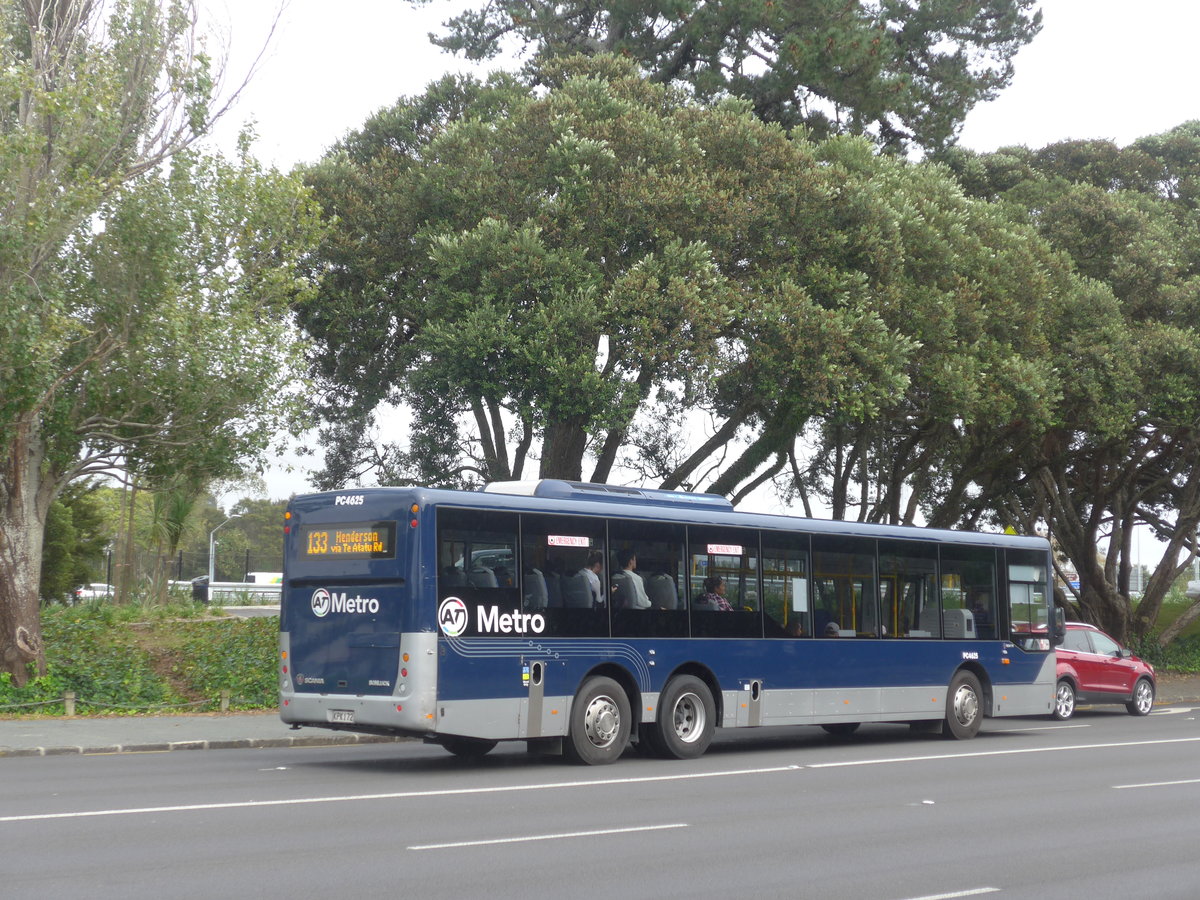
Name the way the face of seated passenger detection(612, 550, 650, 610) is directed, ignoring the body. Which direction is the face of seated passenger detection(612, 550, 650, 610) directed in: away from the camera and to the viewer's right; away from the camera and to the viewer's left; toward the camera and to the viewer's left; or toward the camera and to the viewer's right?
away from the camera and to the viewer's right

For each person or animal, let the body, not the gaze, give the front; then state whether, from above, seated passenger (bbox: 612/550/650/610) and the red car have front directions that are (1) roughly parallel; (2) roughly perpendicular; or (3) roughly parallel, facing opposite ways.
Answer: roughly parallel

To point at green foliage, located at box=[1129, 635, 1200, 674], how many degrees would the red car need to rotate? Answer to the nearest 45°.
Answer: approximately 45° to its left

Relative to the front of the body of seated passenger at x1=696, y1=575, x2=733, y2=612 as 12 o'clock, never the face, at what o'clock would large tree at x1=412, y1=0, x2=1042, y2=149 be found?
The large tree is roughly at 11 o'clock from the seated passenger.

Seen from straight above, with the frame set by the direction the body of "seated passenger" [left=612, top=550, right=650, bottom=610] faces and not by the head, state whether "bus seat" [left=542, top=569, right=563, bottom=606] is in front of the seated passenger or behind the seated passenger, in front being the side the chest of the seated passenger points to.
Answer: behind

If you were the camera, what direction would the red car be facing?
facing away from the viewer and to the right of the viewer

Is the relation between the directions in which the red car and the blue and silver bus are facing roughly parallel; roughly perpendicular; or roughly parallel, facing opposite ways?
roughly parallel

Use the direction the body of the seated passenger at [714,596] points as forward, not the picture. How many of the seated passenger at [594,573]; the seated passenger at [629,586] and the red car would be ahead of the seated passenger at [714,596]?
1

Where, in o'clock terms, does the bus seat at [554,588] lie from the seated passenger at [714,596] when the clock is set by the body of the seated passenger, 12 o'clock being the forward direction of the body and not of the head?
The bus seat is roughly at 6 o'clock from the seated passenger.

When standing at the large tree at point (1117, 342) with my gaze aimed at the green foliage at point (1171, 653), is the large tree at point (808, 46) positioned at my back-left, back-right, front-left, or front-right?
back-left

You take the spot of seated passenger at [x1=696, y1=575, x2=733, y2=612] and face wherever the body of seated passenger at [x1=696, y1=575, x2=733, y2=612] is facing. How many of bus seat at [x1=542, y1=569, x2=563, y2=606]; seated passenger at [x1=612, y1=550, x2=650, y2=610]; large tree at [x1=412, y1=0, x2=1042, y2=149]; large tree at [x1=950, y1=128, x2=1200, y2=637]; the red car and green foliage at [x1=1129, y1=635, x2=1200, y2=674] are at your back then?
2

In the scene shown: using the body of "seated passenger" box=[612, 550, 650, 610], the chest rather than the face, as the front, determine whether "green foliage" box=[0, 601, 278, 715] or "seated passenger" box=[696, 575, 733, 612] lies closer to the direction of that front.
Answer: the seated passenger

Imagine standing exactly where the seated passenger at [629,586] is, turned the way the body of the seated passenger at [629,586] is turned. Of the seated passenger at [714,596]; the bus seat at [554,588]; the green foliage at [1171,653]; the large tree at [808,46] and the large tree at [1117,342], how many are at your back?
1

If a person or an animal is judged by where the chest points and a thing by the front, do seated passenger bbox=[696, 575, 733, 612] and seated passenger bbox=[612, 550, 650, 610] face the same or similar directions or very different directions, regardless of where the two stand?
same or similar directions

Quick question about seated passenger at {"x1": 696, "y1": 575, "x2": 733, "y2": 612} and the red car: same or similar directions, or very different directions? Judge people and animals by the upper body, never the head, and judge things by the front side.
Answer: same or similar directions

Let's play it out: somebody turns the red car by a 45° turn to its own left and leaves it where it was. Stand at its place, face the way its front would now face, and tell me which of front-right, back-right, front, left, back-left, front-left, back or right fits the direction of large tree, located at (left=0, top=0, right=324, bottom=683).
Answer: back-left

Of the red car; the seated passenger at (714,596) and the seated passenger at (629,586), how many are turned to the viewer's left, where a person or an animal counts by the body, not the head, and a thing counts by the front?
0

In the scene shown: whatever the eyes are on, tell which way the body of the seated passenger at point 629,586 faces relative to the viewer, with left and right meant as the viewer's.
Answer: facing away from the viewer and to the right of the viewer

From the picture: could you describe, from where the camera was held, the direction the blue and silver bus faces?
facing away from the viewer and to the right of the viewer
